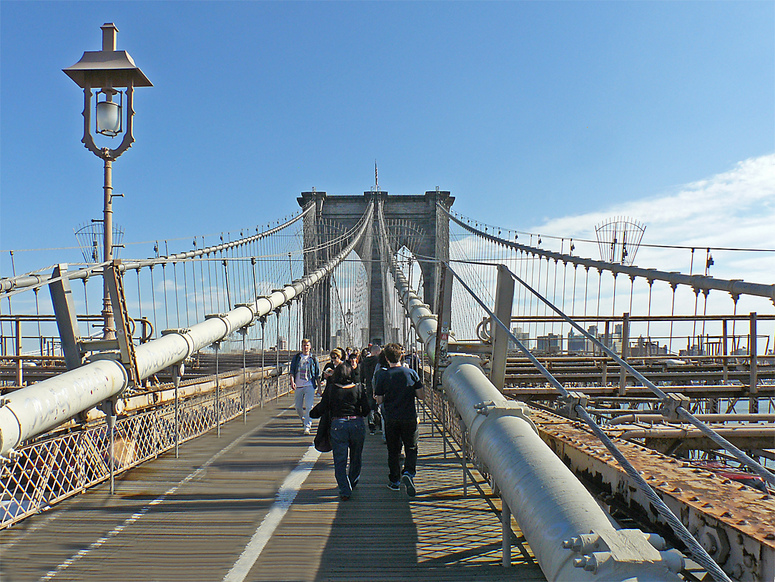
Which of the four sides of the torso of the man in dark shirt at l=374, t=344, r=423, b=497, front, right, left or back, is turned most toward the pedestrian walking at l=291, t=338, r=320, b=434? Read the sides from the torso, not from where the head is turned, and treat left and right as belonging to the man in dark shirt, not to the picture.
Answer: front

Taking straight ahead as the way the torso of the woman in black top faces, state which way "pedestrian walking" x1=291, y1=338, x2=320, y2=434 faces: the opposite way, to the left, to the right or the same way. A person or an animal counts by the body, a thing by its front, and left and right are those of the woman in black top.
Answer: the opposite way

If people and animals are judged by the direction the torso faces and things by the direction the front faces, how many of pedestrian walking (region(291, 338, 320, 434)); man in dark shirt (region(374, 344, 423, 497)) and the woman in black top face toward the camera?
1

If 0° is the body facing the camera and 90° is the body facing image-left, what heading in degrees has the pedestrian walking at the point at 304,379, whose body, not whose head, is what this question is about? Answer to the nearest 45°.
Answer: approximately 0°

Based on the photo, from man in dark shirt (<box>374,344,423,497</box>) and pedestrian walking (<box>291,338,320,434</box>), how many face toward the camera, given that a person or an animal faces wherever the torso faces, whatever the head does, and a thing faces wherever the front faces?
1

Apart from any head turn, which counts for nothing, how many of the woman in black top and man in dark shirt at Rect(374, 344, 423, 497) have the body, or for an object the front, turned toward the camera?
0

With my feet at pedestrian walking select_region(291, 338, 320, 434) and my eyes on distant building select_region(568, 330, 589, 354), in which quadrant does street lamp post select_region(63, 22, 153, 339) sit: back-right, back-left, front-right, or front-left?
back-left

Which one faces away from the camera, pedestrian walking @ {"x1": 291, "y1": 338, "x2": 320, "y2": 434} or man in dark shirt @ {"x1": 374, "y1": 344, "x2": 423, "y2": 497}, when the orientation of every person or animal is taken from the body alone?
the man in dark shirt

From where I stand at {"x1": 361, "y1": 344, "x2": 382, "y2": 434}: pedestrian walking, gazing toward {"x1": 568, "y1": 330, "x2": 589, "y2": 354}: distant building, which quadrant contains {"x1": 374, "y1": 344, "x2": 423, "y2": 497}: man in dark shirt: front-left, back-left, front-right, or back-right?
back-right

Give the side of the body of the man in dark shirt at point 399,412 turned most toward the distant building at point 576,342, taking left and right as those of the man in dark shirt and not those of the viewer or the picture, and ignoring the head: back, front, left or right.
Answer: front

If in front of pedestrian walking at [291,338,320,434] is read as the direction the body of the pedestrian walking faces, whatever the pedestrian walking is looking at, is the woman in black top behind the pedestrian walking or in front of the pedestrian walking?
in front

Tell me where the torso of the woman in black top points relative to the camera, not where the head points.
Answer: away from the camera

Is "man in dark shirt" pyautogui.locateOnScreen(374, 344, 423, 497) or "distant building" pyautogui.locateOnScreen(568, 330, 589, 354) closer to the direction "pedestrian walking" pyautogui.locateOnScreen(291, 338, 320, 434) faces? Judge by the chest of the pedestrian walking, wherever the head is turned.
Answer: the man in dark shirt
